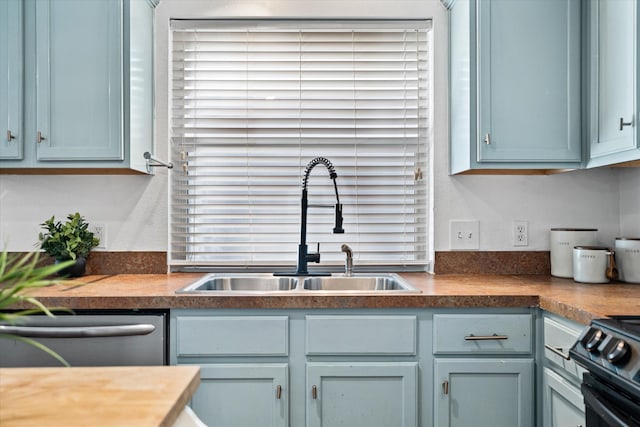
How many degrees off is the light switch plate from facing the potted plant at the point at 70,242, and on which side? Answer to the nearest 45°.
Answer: approximately 45° to its right

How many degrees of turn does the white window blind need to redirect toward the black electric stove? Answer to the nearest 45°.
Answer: approximately 45° to its left

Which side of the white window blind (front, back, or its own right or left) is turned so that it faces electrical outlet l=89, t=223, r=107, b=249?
right

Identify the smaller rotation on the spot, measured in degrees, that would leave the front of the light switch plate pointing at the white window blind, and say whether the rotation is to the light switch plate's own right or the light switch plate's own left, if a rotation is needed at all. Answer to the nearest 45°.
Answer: approximately 90° to the light switch plate's own right

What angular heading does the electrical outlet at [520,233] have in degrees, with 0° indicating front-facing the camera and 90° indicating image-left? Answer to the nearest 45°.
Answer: approximately 0°
